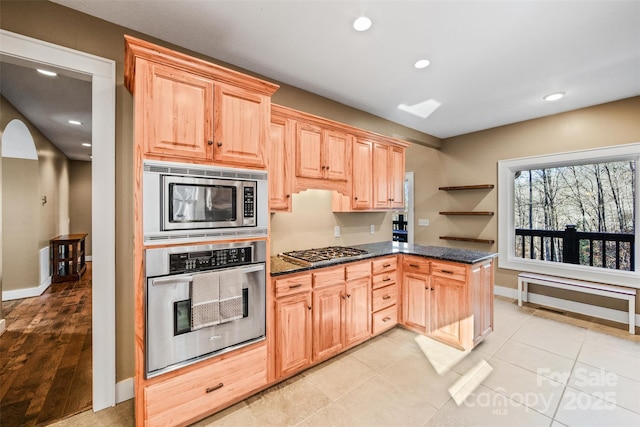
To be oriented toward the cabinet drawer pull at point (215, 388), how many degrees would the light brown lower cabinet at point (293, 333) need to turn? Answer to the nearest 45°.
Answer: approximately 90° to its right

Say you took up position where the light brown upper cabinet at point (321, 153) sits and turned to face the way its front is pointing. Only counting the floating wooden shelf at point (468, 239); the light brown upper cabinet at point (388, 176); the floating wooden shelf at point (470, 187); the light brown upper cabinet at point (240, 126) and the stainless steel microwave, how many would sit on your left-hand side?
3

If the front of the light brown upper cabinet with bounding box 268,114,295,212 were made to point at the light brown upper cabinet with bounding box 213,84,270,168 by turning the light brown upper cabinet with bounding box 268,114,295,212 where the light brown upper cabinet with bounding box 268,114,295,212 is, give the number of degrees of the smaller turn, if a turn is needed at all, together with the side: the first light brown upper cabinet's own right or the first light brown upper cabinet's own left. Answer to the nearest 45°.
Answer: approximately 90° to the first light brown upper cabinet's own right

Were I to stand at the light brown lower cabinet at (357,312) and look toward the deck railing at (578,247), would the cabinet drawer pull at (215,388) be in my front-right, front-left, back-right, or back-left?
back-right

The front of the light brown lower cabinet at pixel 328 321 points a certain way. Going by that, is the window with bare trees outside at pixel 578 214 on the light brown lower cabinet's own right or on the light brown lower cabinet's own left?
on the light brown lower cabinet's own left
